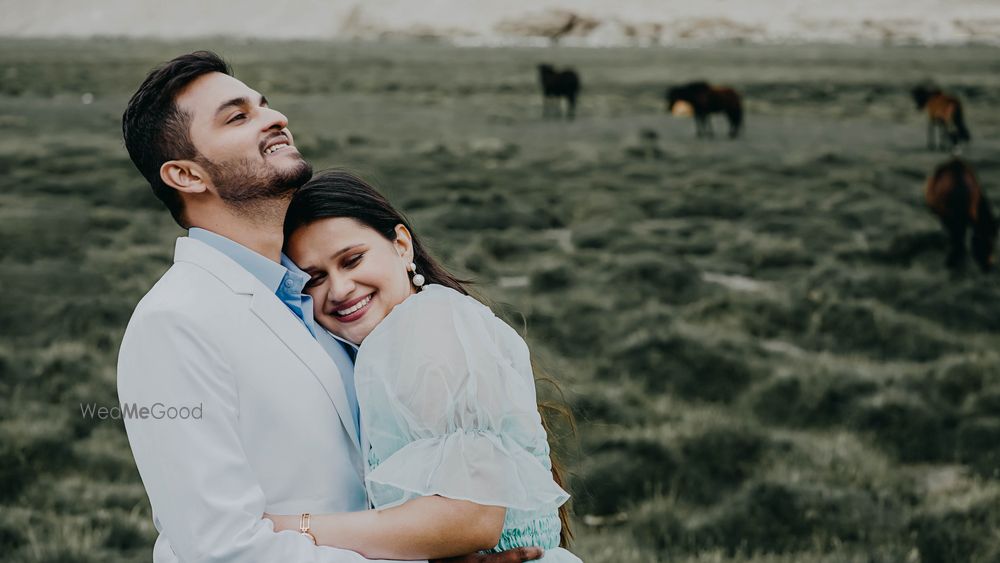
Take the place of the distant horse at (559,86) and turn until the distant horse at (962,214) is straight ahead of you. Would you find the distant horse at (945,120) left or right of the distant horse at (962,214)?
left

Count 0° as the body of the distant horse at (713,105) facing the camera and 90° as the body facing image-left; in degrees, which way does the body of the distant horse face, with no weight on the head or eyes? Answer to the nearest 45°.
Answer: approximately 90°

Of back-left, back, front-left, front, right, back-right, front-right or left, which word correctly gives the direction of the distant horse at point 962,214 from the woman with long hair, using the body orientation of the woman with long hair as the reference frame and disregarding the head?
back-right

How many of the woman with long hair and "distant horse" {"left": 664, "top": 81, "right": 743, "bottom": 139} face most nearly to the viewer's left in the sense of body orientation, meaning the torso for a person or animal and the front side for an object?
2

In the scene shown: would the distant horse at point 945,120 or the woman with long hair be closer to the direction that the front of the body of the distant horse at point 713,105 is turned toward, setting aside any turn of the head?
the woman with long hair

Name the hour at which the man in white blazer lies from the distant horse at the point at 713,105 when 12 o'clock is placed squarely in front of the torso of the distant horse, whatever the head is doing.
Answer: The man in white blazer is roughly at 9 o'clock from the distant horse.

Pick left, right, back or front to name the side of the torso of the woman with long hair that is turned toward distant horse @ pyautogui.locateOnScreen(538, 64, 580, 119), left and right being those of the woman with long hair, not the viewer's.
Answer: right

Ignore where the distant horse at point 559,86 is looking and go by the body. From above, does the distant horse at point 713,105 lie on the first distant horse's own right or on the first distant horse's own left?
on the first distant horse's own left

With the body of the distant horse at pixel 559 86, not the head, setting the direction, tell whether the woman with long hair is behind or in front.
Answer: in front

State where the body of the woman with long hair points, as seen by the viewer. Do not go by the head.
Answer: to the viewer's left

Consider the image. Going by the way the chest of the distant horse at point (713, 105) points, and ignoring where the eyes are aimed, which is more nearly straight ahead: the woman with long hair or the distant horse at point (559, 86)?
the distant horse
